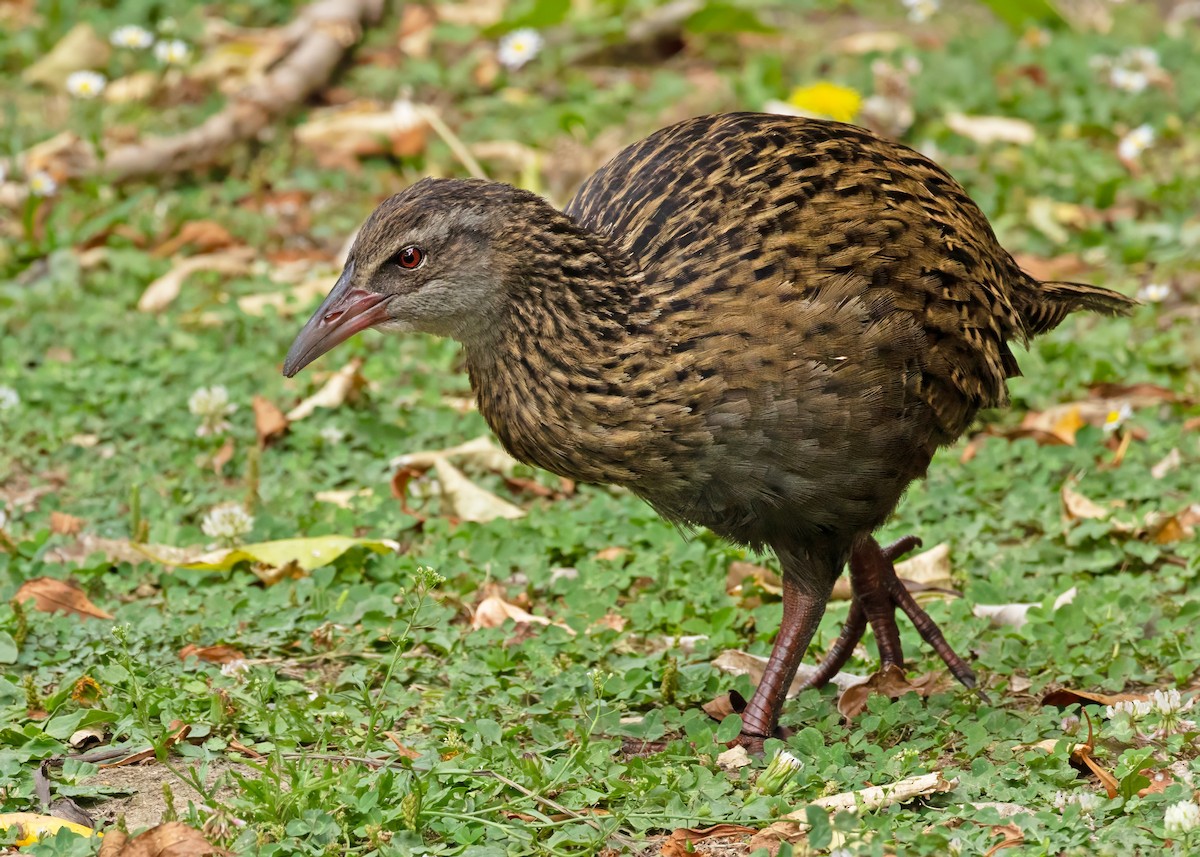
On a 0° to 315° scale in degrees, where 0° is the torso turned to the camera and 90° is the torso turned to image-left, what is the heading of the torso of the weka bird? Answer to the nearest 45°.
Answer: approximately 90°

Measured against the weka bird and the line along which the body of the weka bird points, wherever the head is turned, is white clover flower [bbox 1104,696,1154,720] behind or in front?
behind

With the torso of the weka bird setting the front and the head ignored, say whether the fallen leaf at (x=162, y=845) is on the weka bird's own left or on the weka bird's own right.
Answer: on the weka bird's own left

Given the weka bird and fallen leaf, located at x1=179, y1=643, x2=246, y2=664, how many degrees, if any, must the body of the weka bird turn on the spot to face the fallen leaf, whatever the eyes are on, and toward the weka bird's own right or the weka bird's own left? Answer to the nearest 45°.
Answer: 0° — it already faces it

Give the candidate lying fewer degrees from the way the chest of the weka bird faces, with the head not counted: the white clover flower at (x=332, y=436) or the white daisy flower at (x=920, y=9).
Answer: the white clover flower

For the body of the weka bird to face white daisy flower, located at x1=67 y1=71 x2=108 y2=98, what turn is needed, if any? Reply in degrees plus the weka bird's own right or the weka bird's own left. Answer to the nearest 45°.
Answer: approximately 45° to the weka bird's own right

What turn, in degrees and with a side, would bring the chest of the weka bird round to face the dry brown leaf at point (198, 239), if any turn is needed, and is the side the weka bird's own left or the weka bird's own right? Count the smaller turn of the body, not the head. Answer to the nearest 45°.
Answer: approximately 45° to the weka bird's own right

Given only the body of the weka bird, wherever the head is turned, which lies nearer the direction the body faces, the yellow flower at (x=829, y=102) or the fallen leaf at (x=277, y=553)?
the fallen leaf

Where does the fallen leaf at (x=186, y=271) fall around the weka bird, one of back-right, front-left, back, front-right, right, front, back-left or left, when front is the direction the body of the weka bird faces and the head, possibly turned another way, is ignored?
front-right

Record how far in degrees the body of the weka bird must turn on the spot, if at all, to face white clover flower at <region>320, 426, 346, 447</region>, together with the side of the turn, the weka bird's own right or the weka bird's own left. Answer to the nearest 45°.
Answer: approximately 45° to the weka bird's own right

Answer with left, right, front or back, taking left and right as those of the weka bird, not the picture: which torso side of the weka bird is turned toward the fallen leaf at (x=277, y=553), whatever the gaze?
front

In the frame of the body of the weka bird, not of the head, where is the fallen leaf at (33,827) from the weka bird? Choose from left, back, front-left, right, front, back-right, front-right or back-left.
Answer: front-left

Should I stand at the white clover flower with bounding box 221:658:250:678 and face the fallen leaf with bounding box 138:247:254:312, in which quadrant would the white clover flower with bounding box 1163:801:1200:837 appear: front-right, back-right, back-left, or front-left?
back-right
